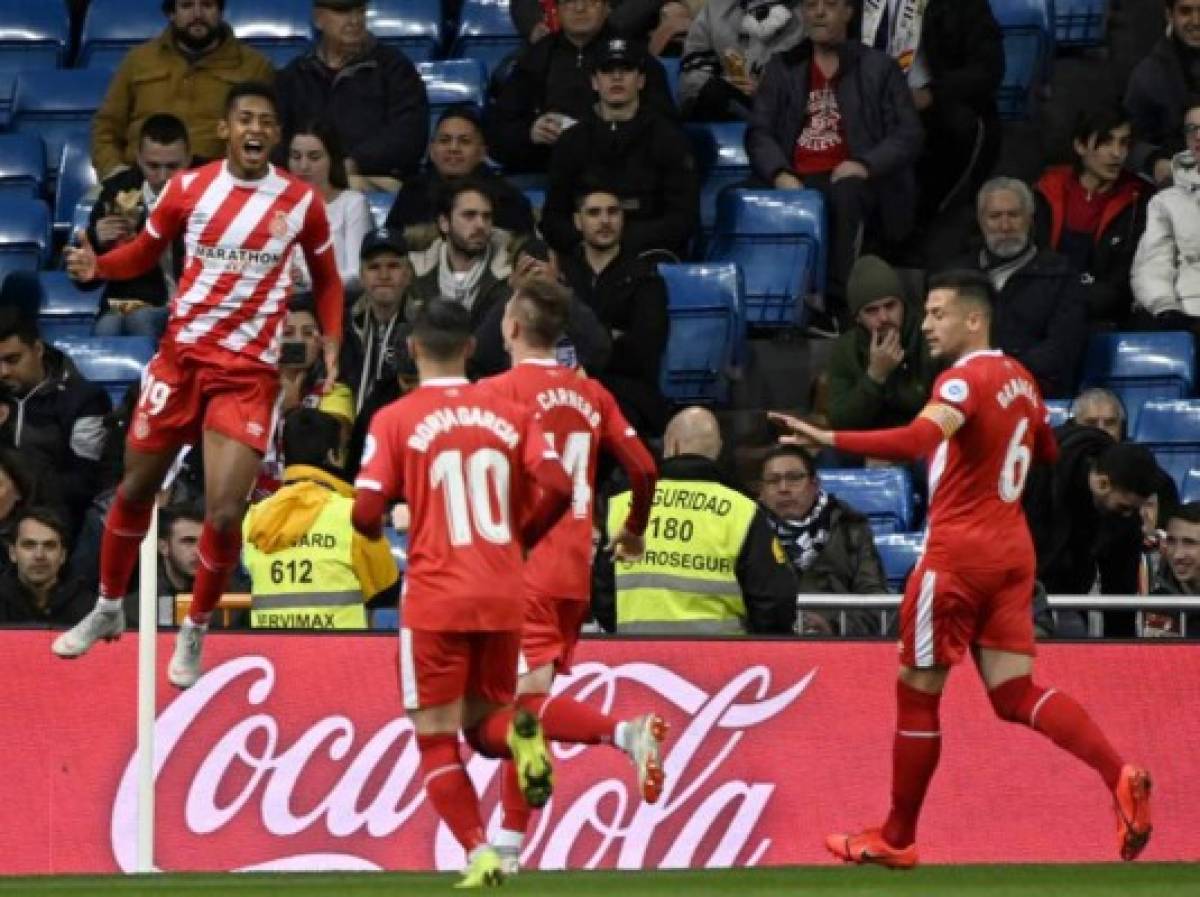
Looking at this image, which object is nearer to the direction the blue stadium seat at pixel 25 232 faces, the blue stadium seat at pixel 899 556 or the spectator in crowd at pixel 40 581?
the spectator in crowd

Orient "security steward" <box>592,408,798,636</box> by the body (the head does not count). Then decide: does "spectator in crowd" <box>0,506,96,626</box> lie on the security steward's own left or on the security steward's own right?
on the security steward's own left

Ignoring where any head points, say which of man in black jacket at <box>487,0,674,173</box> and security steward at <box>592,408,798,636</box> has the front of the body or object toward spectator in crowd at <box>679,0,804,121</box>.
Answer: the security steward

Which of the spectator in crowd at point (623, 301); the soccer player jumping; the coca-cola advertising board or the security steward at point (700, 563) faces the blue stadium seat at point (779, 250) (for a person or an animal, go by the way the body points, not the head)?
the security steward

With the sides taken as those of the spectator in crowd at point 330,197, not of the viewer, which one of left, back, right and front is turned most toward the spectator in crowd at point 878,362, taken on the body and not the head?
left

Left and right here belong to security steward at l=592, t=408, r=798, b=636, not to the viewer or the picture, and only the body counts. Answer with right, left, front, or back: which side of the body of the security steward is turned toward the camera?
back

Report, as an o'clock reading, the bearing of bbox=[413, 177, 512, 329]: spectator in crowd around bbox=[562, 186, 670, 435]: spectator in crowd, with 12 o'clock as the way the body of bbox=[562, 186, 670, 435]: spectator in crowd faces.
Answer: bbox=[413, 177, 512, 329]: spectator in crowd is roughly at 3 o'clock from bbox=[562, 186, 670, 435]: spectator in crowd.
